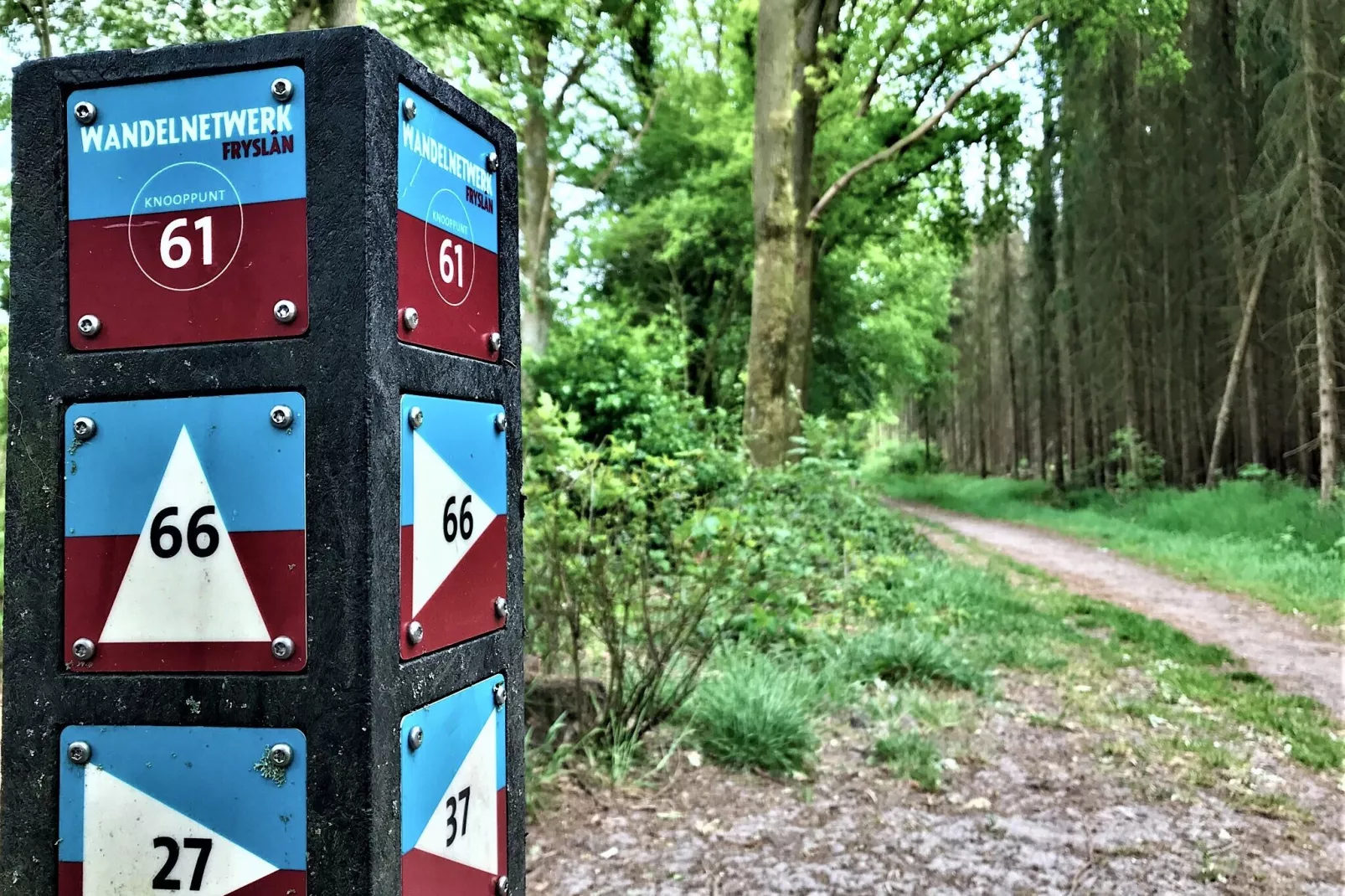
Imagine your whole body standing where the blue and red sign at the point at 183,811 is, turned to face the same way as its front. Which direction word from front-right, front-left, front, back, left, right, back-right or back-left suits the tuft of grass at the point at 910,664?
back-left

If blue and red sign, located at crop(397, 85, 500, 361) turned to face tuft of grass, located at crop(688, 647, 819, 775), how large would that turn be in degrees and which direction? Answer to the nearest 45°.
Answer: approximately 90° to its left

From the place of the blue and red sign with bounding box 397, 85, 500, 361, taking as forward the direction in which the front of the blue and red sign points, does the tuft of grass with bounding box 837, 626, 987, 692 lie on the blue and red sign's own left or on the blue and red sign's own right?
on the blue and red sign's own left

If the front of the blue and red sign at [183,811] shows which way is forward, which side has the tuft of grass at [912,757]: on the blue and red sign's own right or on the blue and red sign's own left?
on the blue and red sign's own left

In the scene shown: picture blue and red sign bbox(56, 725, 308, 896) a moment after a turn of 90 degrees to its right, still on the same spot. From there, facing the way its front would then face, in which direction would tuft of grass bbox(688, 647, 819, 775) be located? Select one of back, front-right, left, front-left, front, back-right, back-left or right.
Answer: back-right

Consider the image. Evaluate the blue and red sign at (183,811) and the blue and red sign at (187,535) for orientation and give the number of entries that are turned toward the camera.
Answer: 2

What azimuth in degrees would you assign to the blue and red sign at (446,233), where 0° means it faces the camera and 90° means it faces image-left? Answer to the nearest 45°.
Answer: approximately 315°

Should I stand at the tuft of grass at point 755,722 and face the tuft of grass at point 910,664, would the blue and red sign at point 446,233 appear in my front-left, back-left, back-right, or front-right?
back-right
